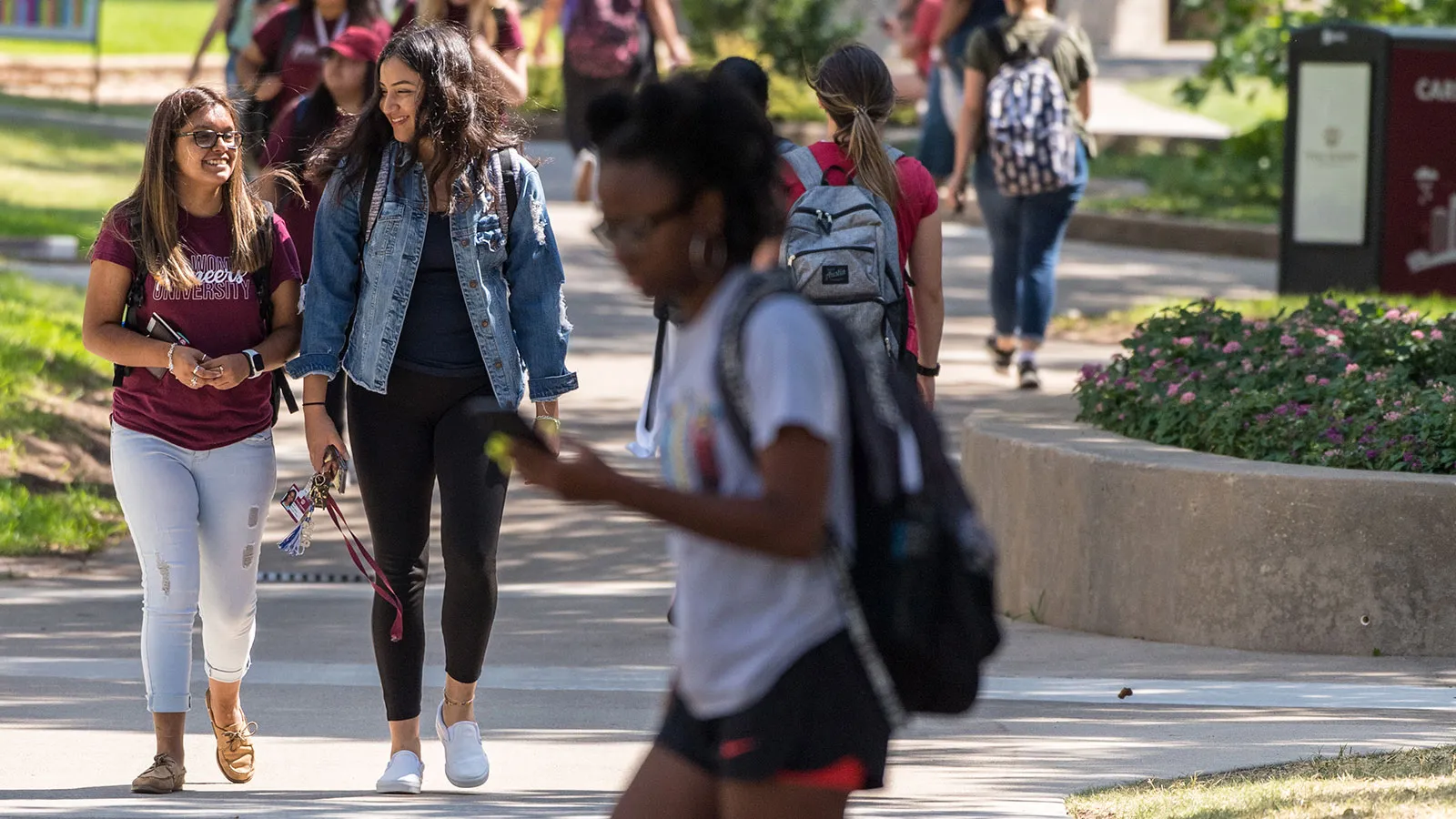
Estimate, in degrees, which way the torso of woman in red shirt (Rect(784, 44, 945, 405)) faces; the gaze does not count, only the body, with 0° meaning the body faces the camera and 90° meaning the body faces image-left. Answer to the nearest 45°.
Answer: approximately 180°

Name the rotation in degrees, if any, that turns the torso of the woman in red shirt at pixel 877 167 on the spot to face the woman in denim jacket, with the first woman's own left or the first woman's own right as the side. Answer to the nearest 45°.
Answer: approximately 135° to the first woman's own left

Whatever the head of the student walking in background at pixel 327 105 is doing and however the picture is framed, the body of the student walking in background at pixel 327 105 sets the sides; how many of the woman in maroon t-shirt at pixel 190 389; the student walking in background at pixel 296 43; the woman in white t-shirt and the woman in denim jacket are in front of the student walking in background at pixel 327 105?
3

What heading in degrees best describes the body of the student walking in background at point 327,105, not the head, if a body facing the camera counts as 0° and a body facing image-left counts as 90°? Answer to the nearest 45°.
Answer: approximately 0°

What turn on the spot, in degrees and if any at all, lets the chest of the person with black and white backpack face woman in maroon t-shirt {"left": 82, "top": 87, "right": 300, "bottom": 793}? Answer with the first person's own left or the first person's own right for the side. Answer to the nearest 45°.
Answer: approximately 180°

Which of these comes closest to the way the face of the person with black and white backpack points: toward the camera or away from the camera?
away from the camera

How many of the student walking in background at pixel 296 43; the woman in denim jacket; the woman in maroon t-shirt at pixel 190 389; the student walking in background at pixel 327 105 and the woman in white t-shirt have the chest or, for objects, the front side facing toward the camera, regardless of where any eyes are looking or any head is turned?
4

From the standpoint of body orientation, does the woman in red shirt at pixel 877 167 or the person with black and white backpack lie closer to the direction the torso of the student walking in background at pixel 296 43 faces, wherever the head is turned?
the woman in red shirt
